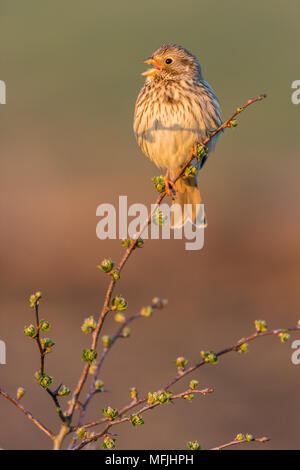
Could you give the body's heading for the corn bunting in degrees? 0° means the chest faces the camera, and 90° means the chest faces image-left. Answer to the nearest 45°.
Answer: approximately 45°
